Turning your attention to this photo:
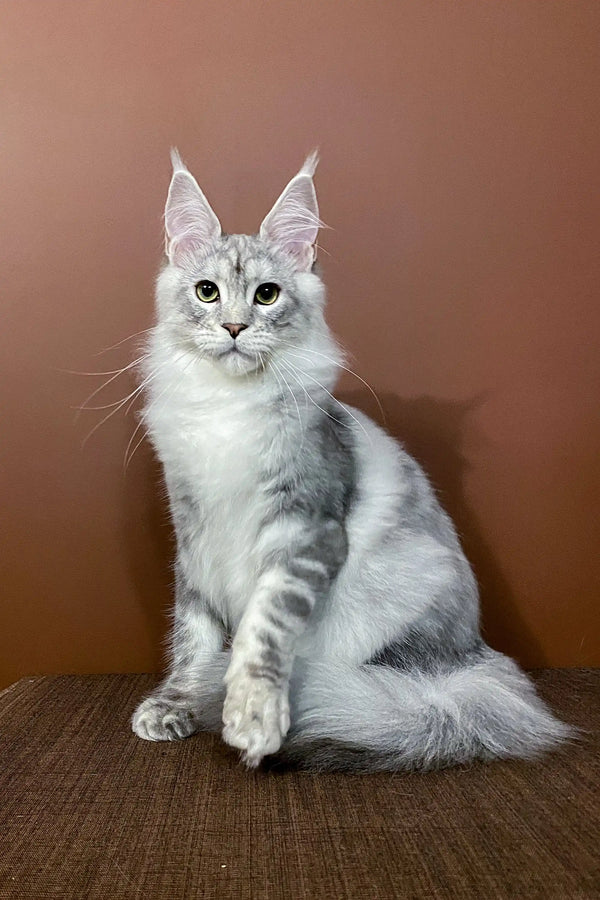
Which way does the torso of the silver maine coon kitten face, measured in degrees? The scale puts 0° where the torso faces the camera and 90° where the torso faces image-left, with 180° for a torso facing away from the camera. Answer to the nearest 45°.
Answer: approximately 45°
